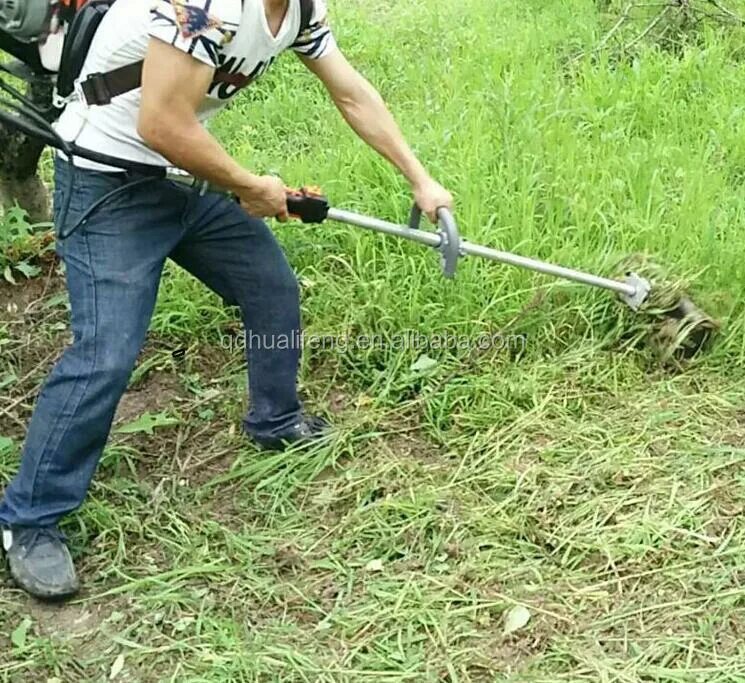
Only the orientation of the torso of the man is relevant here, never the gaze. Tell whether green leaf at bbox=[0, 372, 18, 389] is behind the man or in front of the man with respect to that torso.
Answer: behind

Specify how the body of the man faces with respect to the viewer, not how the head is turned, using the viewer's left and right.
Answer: facing the viewer and to the right of the viewer

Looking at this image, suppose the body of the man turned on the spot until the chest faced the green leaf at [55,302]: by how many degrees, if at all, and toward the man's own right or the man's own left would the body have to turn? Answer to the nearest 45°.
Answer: approximately 135° to the man's own left

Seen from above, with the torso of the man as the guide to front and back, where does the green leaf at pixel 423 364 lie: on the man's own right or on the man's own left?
on the man's own left

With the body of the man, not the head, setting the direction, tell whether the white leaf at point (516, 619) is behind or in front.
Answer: in front
